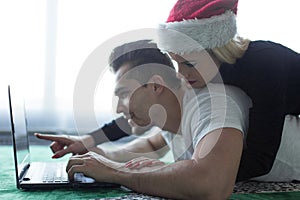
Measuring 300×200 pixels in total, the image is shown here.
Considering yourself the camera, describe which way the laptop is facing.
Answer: facing to the right of the viewer

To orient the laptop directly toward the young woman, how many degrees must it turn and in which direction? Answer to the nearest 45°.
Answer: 0° — it already faces them

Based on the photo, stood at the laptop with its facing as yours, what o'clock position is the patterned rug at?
The patterned rug is roughly at 12 o'clock from the laptop.
